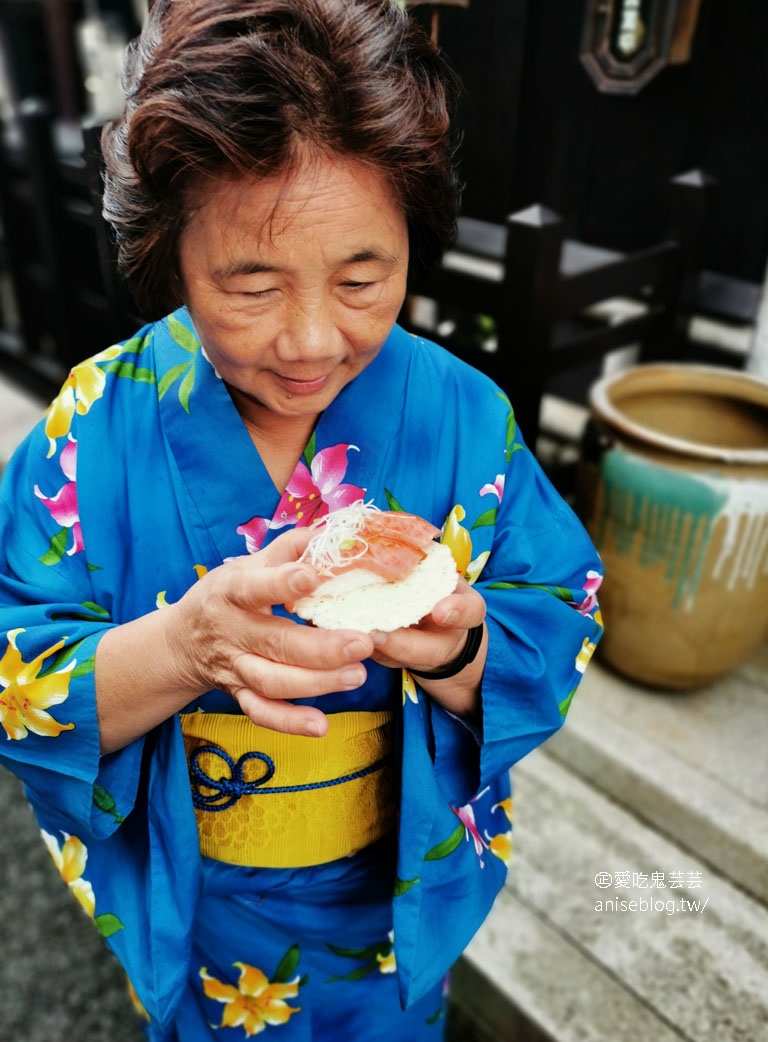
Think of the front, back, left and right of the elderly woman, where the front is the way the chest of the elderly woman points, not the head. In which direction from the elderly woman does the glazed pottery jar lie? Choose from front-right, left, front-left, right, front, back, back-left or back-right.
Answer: back-left

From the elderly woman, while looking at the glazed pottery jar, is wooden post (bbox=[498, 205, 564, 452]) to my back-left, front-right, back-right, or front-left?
front-left

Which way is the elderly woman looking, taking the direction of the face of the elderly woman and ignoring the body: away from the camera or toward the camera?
toward the camera

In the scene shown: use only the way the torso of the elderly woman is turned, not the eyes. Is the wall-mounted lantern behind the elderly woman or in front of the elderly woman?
behind

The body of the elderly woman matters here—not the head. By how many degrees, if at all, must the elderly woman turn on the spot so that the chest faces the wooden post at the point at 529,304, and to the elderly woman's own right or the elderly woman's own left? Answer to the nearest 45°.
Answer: approximately 135° to the elderly woman's own left

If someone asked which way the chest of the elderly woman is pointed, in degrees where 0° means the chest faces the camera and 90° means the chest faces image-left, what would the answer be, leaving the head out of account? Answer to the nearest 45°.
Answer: approximately 0°
